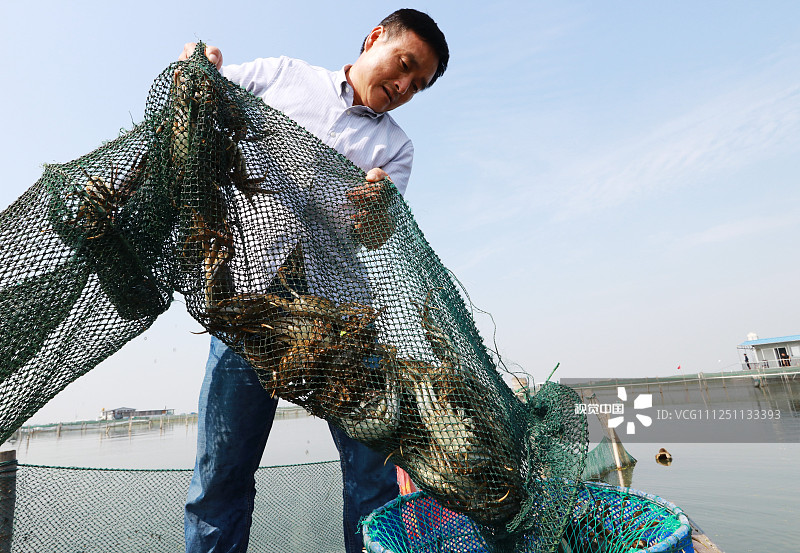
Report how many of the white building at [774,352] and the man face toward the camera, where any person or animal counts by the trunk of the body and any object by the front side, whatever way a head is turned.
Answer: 2

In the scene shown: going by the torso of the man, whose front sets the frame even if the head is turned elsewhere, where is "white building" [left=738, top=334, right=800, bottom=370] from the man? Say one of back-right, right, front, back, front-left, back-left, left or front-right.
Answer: back-left

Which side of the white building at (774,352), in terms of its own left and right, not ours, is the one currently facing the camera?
front

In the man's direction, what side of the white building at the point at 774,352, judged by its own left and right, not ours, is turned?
front

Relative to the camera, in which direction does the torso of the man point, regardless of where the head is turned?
toward the camera
